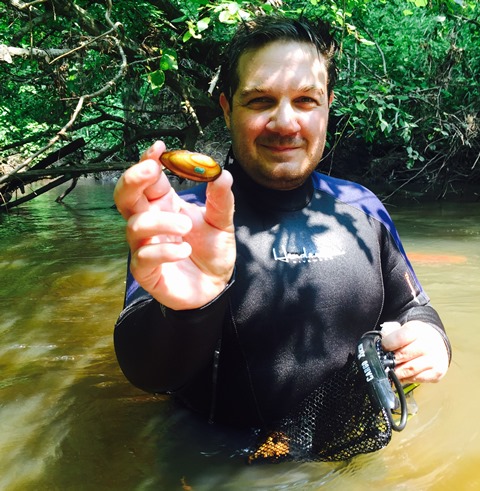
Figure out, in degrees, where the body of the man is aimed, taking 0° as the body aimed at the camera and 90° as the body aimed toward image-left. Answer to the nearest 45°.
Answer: approximately 0°
